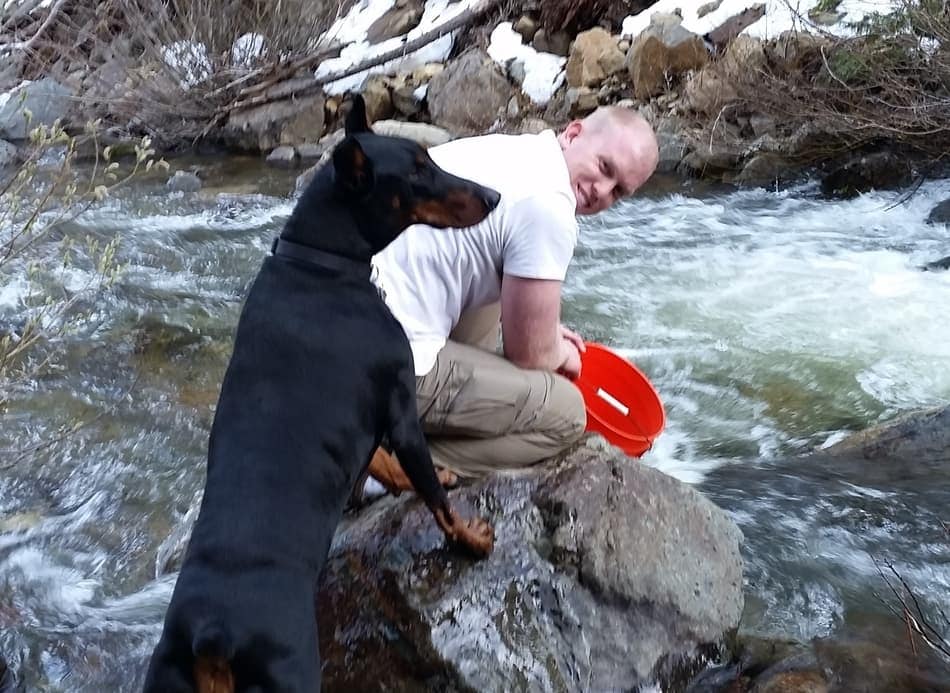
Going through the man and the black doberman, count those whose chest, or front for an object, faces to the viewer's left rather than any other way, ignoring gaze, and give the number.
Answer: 0

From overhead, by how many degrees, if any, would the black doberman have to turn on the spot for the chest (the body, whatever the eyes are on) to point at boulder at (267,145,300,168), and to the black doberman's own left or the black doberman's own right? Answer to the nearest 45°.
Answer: approximately 45° to the black doberman's own left

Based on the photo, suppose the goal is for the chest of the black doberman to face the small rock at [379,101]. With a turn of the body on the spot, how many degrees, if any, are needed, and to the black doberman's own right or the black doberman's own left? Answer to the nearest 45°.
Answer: approximately 45° to the black doberman's own left

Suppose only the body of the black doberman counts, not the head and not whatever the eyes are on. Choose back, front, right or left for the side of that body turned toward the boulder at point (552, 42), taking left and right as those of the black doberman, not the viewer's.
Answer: front

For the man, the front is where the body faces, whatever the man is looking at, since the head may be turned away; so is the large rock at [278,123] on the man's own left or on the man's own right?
on the man's own left

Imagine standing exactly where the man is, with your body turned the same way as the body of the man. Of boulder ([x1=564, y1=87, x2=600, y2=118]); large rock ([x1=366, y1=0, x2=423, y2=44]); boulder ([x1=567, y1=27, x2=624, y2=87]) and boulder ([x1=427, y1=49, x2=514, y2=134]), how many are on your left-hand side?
4

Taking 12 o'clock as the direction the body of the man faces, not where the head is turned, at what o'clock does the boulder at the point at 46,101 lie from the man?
The boulder is roughly at 8 o'clock from the man.

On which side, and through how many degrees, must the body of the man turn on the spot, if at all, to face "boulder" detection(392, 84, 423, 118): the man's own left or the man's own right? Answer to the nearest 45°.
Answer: approximately 90° to the man's own left

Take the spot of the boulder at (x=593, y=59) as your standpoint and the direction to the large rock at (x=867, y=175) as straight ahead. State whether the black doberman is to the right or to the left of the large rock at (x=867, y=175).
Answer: right

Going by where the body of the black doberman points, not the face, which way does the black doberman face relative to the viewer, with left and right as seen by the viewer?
facing away from the viewer and to the right of the viewer

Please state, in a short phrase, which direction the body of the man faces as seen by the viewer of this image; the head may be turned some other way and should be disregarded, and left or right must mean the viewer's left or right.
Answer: facing to the right of the viewer

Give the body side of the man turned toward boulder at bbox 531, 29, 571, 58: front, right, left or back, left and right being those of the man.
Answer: left

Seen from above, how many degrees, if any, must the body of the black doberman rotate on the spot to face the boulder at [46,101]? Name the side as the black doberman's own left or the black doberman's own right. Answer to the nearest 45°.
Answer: approximately 45° to the black doberman's own left

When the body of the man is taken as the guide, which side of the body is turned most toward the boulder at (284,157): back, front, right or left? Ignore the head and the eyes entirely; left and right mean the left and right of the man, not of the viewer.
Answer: left
